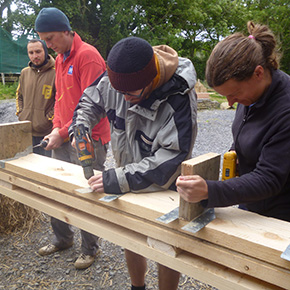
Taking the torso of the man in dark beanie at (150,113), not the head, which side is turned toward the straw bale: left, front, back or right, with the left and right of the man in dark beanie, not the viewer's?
right

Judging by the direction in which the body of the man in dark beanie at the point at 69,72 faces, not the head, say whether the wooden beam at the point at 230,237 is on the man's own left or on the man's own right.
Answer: on the man's own left

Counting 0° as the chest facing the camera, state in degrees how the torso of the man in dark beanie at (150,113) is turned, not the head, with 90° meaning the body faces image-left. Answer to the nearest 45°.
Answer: approximately 45°

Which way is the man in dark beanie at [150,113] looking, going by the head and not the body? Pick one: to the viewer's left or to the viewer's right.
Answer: to the viewer's left
